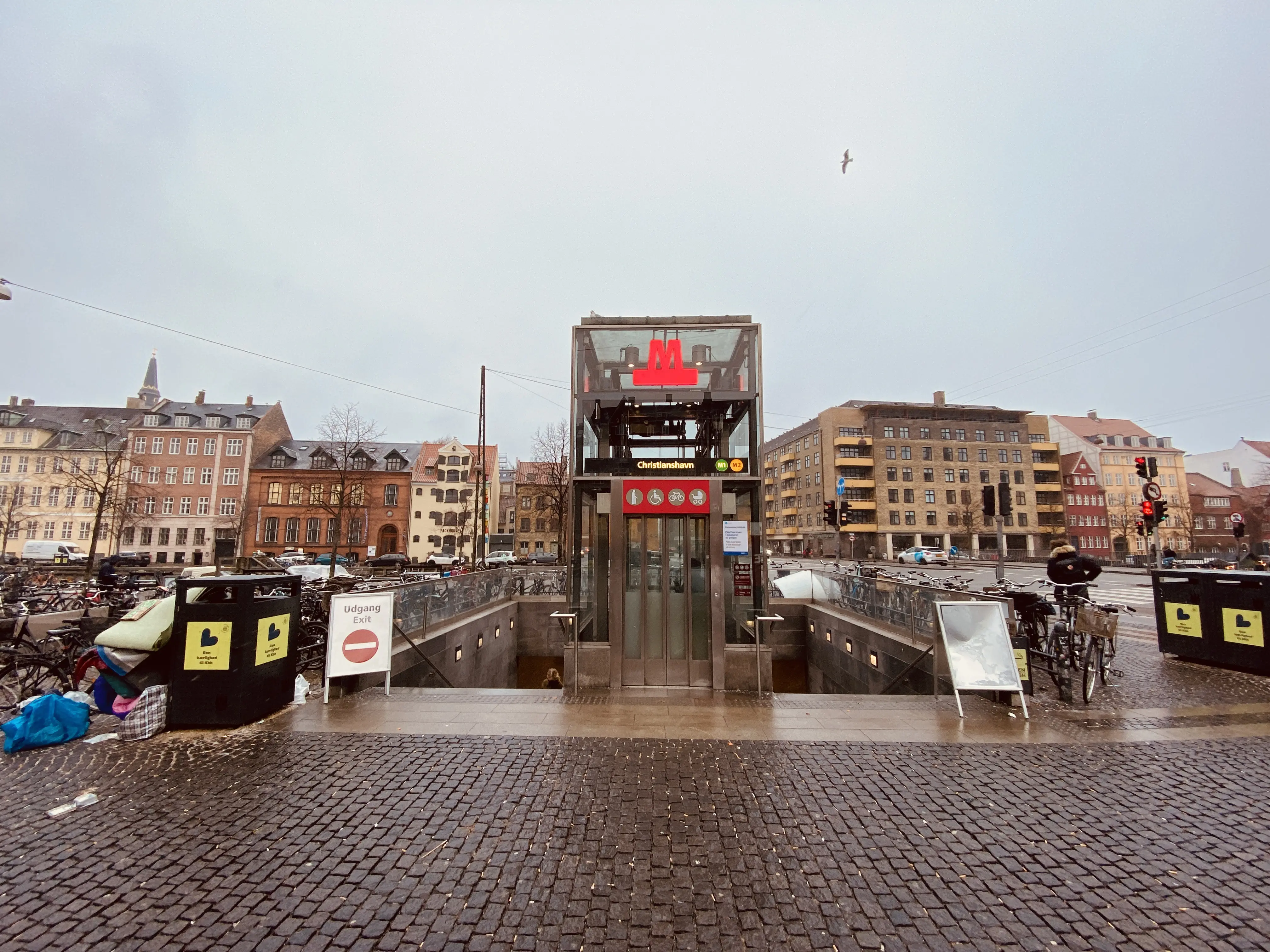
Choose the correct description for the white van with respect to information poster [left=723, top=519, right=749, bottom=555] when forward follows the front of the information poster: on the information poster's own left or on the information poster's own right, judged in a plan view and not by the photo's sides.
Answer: on the information poster's own right

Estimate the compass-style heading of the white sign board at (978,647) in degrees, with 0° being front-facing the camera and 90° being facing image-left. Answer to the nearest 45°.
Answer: approximately 0°

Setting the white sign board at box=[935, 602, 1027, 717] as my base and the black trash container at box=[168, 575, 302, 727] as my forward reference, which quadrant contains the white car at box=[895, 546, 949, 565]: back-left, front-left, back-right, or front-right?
back-right

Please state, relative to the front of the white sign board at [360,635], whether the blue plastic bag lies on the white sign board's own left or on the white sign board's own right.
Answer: on the white sign board's own right

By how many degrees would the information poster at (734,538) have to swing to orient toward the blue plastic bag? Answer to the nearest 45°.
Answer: approximately 45° to its right

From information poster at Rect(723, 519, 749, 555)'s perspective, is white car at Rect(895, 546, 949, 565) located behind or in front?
behind

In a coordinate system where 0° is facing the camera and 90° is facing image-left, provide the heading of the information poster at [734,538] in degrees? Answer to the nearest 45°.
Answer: approximately 0°

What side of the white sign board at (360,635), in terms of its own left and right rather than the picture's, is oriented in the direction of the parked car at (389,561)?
back

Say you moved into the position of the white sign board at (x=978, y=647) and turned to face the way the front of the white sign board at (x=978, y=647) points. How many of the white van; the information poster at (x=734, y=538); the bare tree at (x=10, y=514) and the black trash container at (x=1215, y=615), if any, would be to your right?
3

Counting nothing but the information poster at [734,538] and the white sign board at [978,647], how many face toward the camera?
2

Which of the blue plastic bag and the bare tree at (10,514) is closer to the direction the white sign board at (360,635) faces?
the blue plastic bag
